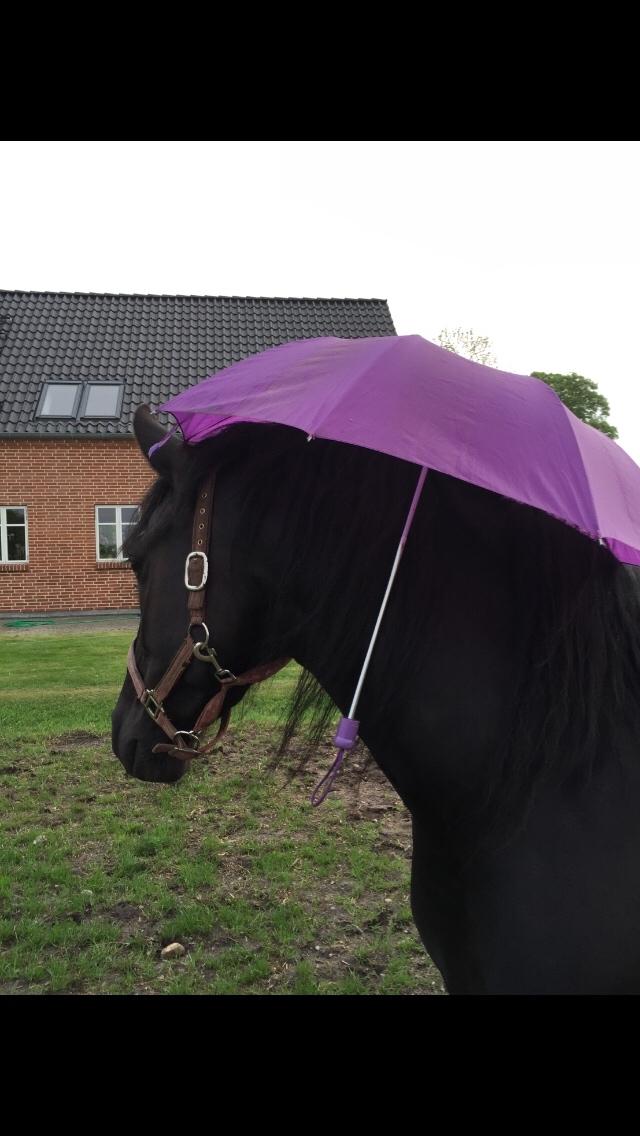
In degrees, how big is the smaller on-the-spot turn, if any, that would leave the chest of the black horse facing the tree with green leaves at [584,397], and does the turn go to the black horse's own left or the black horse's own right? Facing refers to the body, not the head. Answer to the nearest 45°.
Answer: approximately 90° to the black horse's own right

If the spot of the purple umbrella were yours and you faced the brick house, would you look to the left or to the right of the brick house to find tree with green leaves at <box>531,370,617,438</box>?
right

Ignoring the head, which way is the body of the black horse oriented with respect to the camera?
to the viewer's left
